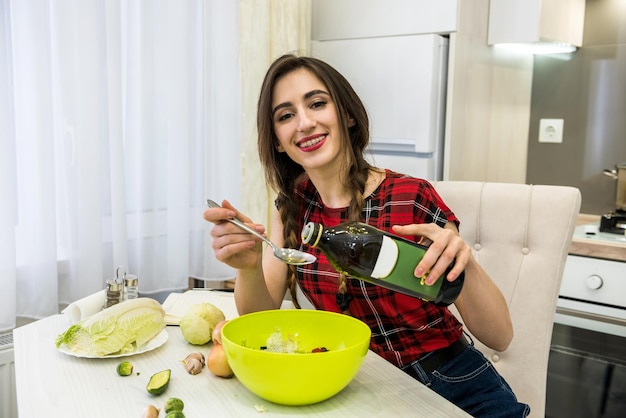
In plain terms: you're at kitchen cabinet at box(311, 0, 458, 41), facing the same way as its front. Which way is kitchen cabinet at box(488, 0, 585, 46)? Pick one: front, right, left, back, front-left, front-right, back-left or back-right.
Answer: left

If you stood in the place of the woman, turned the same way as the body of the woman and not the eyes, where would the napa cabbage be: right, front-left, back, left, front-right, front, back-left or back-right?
front

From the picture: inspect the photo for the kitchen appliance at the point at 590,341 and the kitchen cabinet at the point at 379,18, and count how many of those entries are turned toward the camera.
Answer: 2

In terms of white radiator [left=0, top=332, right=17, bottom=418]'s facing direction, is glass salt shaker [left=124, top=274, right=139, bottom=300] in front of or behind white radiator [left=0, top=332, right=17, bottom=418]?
in front

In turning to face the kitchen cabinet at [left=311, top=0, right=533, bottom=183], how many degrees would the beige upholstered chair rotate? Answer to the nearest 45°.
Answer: approximately 135° to its right

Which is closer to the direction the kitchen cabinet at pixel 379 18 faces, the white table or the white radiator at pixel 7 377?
the white table

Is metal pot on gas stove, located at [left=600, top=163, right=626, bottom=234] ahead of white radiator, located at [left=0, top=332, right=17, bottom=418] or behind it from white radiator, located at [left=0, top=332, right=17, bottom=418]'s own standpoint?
ahead

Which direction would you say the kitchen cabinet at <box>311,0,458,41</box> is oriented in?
toward the camera

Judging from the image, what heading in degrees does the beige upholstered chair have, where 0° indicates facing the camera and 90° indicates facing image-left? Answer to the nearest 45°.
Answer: approximately 45°

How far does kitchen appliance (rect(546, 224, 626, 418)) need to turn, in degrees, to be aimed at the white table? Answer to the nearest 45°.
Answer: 0° — it already faces it

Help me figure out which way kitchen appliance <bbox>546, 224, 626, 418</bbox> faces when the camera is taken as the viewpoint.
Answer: facing the viewer
